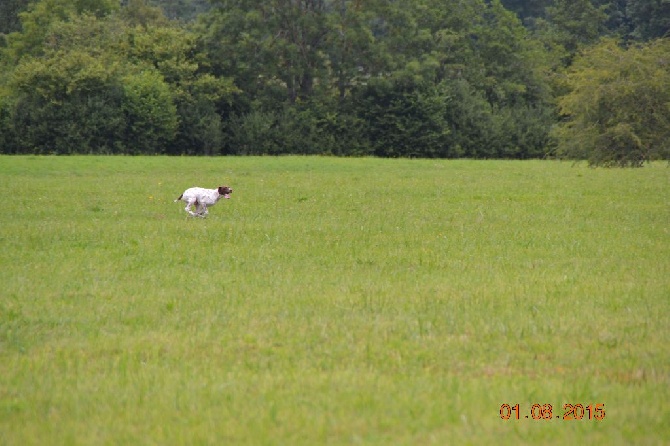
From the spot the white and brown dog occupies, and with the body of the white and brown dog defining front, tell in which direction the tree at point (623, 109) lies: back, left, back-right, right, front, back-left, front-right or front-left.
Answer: front-left

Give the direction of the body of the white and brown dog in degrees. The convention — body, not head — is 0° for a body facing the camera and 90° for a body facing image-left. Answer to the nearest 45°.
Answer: approximately 270°
